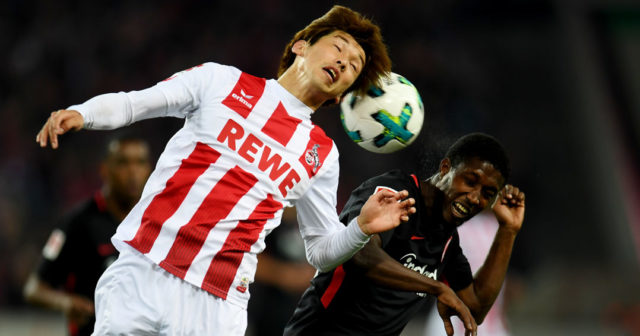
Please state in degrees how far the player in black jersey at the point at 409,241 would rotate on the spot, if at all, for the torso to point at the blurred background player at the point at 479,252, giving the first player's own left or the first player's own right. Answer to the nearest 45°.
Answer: approximately 135° to the first player's own left

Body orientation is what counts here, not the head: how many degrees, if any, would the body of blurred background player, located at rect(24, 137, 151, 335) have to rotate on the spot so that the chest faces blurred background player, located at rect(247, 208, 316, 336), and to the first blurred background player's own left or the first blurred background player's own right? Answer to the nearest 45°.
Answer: approximately 45° to the first blurred background player's own left
